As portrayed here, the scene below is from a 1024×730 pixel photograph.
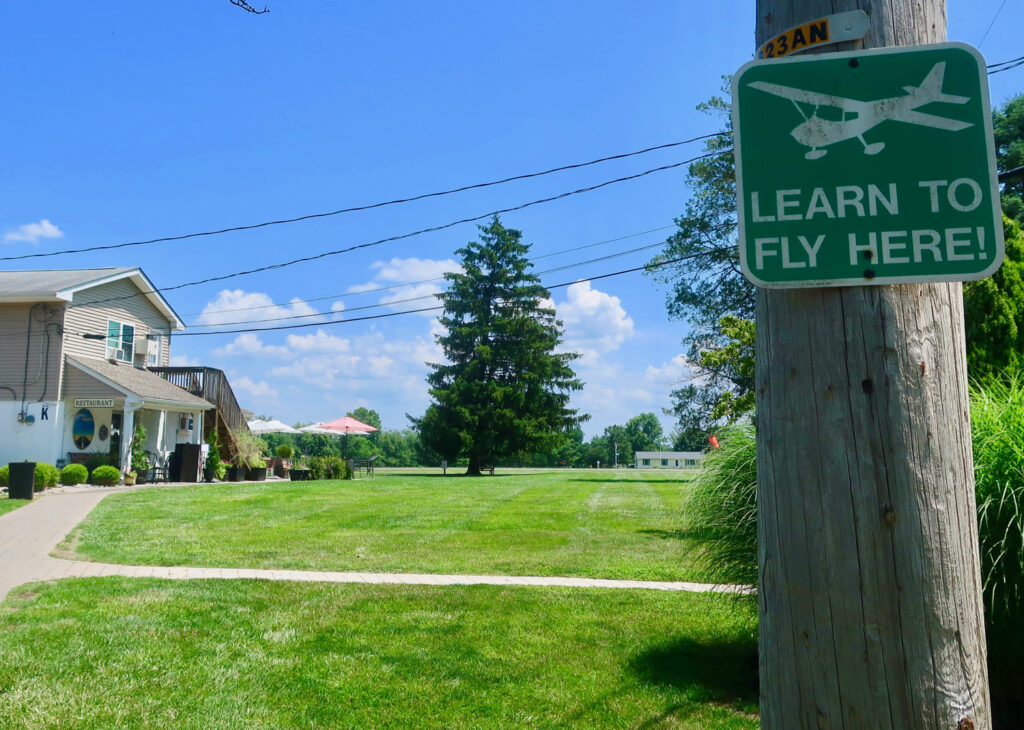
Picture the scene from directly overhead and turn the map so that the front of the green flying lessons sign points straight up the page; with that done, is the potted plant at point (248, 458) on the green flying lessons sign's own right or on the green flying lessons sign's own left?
on the green flying lessons sign's own right

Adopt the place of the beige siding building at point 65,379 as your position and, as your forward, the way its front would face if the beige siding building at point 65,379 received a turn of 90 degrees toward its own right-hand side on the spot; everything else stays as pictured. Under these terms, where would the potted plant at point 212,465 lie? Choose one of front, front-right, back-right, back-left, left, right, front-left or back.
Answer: back-left

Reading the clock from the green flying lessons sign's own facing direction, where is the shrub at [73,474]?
The shrub is roughly at 4 o'clock from the green flying lessons sign.

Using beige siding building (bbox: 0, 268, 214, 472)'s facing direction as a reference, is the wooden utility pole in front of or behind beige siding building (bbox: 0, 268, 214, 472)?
in front

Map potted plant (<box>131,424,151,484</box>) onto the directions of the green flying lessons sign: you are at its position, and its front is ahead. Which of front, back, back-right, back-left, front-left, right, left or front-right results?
back-right

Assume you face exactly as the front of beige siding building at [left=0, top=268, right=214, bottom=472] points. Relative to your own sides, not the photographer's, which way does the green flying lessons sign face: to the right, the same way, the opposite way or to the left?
to the right

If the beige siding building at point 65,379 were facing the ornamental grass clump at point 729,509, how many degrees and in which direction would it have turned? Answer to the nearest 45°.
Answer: approximately 45° to its right

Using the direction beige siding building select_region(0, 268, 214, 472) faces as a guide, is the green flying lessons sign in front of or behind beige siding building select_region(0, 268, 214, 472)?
in front

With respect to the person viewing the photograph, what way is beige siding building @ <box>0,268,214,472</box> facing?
facing the viewer and to the right of the viewer

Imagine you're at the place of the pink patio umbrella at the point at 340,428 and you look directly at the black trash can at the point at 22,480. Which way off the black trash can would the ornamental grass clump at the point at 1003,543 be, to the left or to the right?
left

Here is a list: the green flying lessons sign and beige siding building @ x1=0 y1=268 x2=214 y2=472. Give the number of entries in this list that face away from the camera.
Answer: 0

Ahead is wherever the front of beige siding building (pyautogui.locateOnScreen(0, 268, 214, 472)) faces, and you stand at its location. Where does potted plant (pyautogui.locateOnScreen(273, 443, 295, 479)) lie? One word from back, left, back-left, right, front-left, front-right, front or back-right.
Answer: left

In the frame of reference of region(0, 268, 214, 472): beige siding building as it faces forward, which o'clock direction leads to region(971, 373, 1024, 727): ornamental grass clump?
The ornamental grass clump is roughly at 1 o'clock from the beige siding building.

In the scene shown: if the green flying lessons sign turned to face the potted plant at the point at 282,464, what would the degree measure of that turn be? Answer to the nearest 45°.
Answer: approximately 135° to its right

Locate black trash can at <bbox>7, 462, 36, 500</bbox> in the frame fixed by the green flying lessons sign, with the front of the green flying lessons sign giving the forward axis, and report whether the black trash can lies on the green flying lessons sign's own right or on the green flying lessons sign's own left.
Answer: on the green flying lessons sign's own right

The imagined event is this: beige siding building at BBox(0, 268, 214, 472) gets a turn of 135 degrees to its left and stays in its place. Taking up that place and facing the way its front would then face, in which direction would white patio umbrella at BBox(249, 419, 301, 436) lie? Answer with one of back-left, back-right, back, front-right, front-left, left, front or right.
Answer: front-right
